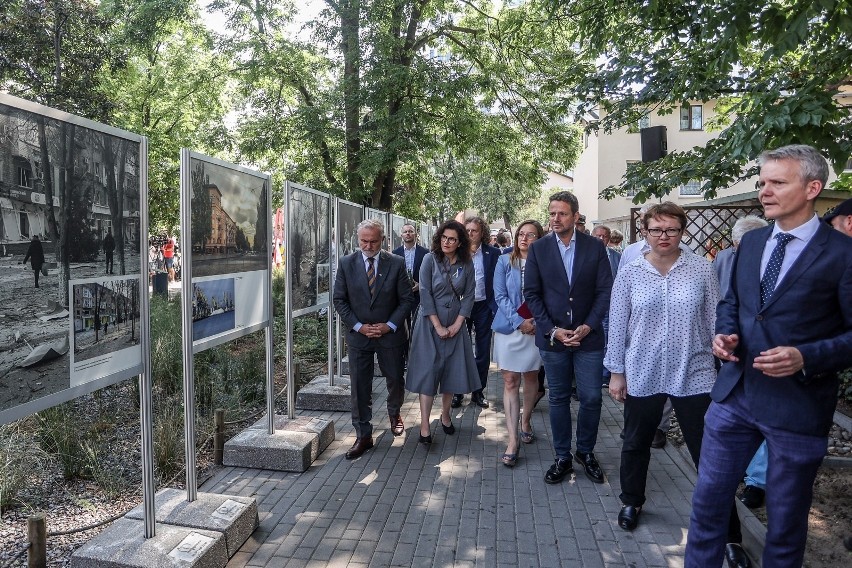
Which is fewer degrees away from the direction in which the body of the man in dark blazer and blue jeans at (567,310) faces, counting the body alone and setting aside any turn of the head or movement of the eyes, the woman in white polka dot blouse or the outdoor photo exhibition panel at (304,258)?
the woman in white polka dot blouse

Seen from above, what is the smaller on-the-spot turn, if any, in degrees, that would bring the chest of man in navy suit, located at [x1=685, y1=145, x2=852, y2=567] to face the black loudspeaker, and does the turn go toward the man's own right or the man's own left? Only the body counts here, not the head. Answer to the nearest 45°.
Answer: approximately 135° to the man's own right

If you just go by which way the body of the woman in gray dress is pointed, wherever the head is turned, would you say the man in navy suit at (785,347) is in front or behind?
in front

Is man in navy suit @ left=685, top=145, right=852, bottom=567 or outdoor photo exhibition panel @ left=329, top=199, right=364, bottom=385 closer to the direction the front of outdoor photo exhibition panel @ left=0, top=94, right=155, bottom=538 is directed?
the man in navy suit

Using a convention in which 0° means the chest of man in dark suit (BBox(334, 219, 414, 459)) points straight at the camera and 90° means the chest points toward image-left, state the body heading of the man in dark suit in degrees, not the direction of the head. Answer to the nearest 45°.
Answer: approximately 0°

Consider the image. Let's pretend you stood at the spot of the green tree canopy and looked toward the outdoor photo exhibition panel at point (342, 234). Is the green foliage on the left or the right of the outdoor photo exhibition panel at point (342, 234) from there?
left
